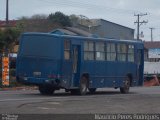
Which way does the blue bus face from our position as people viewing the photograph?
facing away from the viewer and to the right of the viewer

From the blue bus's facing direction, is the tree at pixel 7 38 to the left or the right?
on its left
